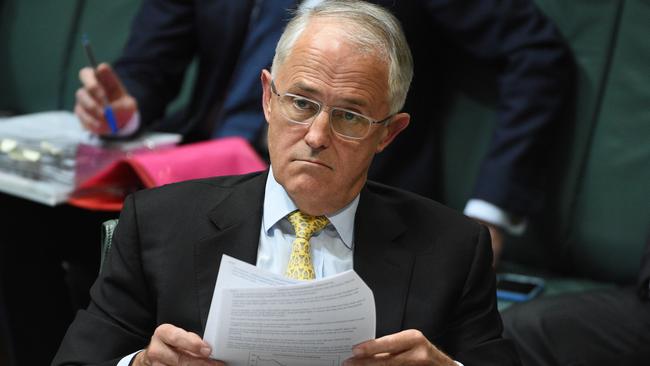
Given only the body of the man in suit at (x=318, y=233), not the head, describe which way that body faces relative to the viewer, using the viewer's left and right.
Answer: facing the viewer

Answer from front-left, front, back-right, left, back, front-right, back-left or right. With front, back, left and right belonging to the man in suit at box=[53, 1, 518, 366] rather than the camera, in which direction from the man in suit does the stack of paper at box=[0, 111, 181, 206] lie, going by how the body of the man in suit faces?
back-right

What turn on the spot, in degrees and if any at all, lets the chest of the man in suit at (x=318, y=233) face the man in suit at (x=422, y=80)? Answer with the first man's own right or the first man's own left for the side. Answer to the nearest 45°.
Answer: approximately 180°

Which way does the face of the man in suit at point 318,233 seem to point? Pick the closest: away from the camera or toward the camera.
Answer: toward the camera

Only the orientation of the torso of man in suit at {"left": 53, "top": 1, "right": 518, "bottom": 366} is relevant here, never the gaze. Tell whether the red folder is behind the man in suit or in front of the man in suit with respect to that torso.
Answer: behind
